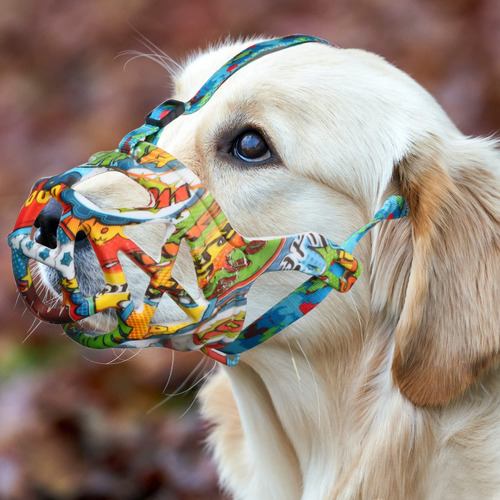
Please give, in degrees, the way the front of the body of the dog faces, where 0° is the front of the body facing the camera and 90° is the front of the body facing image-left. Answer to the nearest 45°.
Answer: approximately 90°
